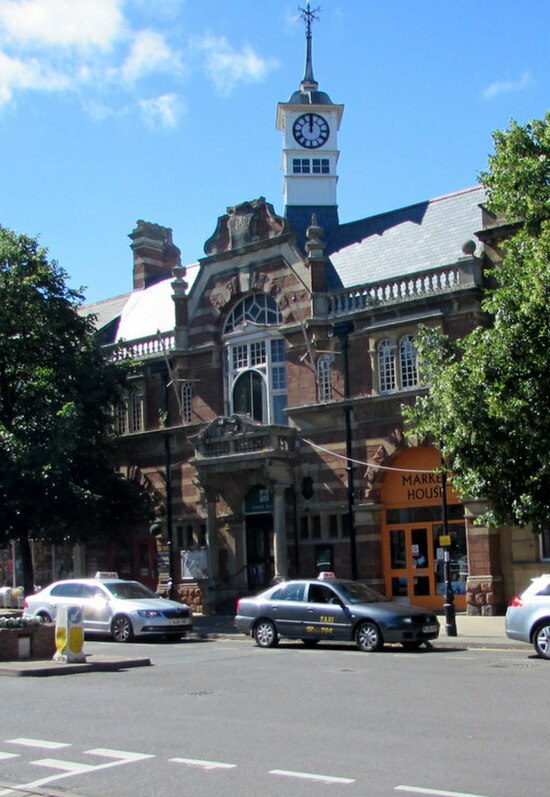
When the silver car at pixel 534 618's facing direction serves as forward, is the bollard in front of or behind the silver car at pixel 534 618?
behind

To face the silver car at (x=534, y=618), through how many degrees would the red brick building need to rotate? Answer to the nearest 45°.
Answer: approximately 45° to its left

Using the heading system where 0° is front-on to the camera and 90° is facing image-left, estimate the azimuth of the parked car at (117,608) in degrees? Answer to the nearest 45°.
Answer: approximately 315°

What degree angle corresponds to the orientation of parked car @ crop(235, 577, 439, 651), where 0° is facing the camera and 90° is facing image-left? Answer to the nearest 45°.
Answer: approximately 315°

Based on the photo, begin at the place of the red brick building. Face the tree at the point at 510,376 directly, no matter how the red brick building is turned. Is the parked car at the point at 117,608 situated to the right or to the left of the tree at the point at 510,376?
right

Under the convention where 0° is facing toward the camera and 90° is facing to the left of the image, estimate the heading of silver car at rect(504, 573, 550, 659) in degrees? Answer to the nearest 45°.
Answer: approximately 270°

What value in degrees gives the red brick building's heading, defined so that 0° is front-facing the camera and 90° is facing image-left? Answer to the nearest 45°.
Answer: approximately 45°

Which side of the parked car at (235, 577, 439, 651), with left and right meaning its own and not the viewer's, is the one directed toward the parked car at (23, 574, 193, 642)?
back

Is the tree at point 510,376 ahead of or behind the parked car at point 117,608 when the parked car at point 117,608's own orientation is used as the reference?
ahead

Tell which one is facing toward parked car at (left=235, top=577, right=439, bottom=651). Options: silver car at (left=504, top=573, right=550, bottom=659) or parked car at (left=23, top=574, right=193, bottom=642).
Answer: parked car at (left=23, top=574, right=193, bottom=642)
